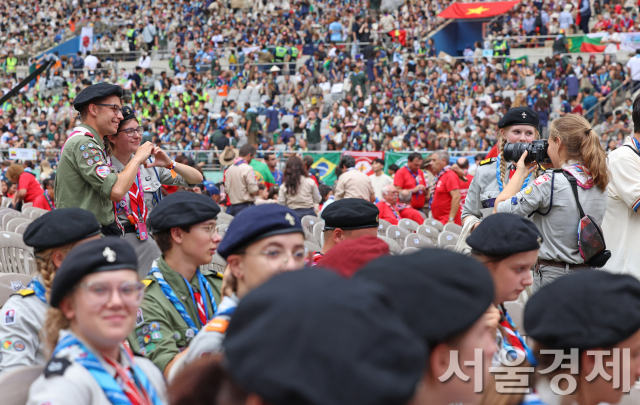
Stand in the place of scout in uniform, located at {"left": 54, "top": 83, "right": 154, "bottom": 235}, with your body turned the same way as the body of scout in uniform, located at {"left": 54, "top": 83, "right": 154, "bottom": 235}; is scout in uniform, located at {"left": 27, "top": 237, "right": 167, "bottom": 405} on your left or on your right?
on your right

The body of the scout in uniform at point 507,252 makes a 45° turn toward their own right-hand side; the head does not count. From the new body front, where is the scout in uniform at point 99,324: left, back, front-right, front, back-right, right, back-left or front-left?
right

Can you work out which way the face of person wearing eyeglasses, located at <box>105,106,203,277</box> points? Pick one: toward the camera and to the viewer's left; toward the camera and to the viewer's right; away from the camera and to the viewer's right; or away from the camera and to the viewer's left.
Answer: toward the camera and to the viewer's right

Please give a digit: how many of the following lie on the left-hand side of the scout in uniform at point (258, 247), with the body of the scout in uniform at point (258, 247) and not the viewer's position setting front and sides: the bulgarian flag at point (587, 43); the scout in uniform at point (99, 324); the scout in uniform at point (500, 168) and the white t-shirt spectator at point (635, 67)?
3

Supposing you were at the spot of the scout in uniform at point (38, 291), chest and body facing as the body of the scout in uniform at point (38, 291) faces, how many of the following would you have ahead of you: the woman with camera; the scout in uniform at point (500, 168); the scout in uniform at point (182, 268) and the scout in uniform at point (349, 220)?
4

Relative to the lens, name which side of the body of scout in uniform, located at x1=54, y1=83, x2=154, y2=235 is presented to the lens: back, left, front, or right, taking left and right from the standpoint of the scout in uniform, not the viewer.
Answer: right

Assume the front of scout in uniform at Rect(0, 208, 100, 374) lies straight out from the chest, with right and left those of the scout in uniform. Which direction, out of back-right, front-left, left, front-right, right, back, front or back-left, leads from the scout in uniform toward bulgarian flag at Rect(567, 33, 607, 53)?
front-left

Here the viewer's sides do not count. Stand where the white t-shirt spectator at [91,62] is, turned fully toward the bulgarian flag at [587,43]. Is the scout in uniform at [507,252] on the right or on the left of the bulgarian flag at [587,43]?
right

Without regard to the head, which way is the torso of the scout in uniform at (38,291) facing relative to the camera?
to the viewer's right

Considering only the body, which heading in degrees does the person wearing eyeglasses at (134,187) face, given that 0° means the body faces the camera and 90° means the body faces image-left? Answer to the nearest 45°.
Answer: approximately 315°

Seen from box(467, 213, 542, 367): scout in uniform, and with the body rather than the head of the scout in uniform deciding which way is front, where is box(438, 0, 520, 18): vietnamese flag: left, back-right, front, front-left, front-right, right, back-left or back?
left

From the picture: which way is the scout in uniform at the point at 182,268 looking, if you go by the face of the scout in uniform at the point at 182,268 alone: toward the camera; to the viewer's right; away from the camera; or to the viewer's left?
to the viewer's right
